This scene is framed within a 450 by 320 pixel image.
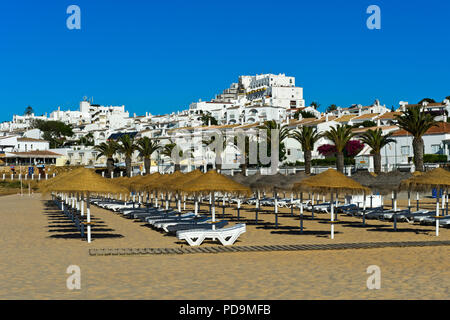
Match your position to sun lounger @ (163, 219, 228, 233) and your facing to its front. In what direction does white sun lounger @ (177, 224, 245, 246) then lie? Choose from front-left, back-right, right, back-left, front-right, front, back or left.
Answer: left

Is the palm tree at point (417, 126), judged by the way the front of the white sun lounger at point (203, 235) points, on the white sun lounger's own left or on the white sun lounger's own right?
on the white sun lounger's own right

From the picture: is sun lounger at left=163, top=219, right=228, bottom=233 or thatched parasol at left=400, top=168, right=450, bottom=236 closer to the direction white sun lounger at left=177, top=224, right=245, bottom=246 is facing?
the sun lounger

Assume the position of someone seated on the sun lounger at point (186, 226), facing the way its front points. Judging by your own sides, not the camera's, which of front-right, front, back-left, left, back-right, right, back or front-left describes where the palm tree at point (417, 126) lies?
back-right

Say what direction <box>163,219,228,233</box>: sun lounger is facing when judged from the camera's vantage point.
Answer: facing to the left of the viewer

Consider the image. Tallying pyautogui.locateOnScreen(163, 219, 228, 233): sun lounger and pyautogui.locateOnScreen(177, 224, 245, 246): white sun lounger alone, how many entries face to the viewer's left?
2

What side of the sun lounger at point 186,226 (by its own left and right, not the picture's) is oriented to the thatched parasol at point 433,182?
back

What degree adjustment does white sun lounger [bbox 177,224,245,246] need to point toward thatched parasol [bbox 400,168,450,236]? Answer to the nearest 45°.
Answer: approximately 180°

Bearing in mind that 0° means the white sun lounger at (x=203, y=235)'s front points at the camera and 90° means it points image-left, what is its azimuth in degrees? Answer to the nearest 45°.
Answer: approximately 90°

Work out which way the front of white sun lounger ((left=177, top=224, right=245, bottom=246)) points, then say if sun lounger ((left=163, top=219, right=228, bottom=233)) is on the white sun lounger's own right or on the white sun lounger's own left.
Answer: on the white sun lounger's own right

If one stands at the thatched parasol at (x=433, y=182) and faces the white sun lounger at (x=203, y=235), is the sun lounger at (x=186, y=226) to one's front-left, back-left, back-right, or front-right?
front-right
